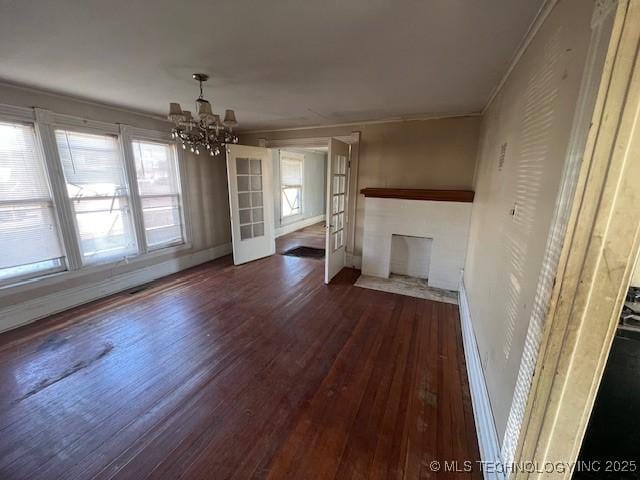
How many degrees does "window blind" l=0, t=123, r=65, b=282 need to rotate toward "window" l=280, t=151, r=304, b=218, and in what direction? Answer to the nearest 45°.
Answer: approximately 45° to its left

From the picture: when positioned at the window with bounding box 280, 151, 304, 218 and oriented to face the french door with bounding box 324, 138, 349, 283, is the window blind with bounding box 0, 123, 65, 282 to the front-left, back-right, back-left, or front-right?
front-right

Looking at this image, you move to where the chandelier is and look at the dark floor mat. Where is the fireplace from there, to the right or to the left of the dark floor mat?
right

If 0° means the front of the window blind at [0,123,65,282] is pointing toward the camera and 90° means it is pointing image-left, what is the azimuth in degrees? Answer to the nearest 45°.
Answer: approximately 315°

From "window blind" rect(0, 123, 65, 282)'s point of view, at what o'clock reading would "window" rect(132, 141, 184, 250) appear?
The window is roughly at 10 o'clock from the window blind.

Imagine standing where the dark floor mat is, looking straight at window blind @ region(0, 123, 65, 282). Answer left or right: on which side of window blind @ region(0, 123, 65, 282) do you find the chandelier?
left

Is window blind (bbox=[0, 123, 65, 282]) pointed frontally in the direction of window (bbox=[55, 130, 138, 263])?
no

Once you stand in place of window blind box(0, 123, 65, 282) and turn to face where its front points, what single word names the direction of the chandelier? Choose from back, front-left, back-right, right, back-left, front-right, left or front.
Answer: front

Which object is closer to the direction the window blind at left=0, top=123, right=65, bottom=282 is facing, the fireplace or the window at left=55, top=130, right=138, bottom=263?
the fireplace

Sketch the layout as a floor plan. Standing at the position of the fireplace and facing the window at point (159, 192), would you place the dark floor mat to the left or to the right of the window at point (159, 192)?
right

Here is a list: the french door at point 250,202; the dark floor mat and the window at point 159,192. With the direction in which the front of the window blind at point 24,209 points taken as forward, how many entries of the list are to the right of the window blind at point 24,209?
0

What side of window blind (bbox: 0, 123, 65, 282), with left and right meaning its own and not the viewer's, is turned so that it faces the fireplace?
front

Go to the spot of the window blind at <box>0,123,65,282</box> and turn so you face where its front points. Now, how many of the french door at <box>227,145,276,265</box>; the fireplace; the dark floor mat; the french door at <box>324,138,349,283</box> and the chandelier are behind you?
0

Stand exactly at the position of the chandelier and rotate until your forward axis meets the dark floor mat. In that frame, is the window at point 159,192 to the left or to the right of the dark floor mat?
left

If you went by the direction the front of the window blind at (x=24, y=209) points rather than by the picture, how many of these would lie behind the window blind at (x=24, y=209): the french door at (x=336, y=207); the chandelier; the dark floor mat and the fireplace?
0

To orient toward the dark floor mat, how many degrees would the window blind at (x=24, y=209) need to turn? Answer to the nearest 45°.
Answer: approximately 45° to its left
